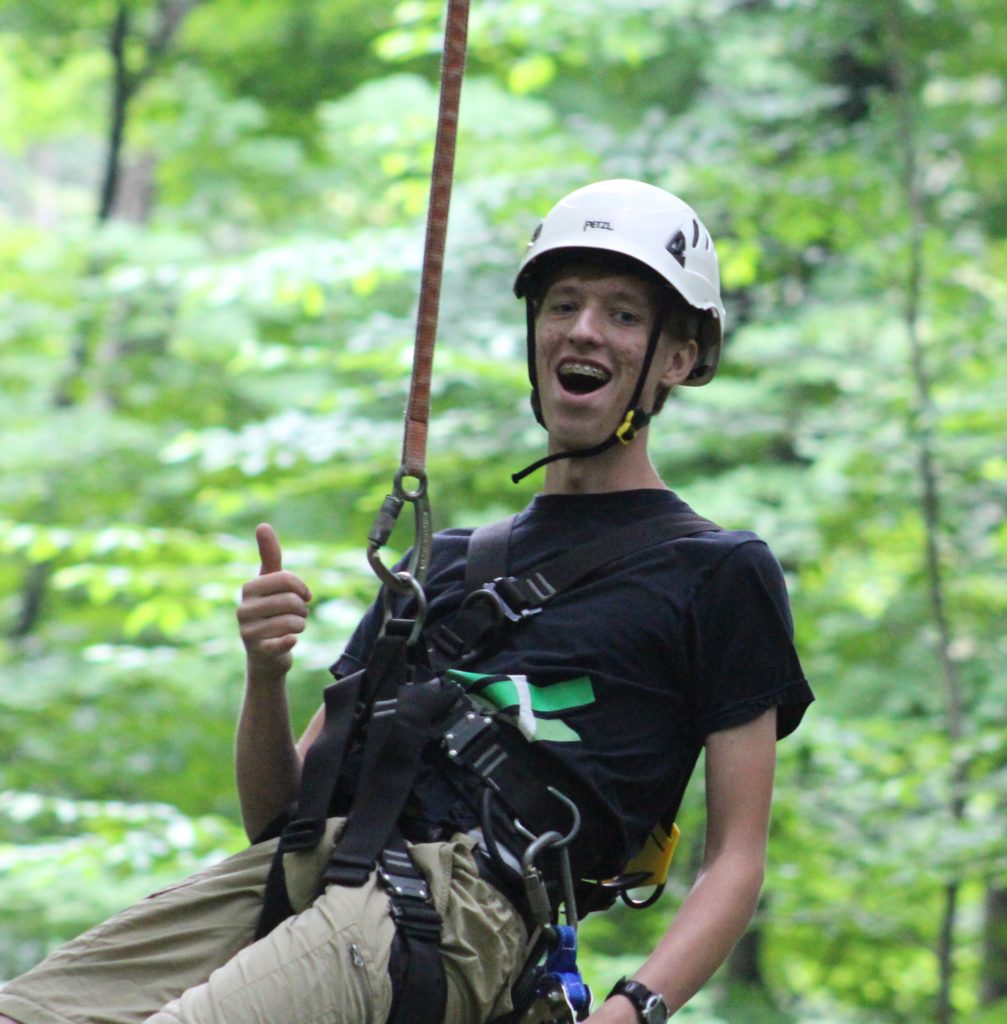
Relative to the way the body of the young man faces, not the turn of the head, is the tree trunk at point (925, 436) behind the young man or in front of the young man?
behind

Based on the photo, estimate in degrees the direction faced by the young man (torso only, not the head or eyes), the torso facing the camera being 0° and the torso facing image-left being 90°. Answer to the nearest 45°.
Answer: approximately 45°

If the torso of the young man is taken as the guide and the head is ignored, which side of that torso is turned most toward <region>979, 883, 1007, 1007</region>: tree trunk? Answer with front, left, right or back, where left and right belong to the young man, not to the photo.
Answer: back
